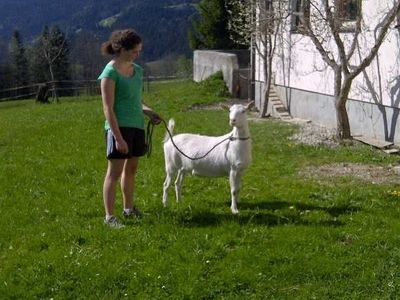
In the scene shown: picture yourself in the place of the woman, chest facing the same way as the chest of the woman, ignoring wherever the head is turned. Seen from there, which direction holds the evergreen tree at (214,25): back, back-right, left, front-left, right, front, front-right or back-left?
back-left

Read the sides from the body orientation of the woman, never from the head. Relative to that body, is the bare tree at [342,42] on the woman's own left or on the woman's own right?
on the woman's own left

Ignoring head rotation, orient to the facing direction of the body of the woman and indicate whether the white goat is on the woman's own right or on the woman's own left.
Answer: on the woman's own left

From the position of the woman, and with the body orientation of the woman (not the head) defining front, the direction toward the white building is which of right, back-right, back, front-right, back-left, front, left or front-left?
left

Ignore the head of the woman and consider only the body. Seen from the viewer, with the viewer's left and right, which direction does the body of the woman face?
facing the viewer and to the right of the viewer

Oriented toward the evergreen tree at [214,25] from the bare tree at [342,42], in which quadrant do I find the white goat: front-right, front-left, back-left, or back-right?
back-left

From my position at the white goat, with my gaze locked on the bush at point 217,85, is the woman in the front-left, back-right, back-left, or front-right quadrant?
back-left

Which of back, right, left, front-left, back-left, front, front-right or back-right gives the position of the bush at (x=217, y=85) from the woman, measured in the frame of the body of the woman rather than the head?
back-left
